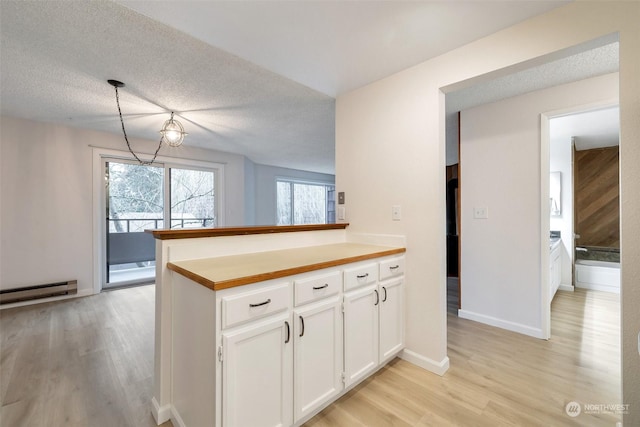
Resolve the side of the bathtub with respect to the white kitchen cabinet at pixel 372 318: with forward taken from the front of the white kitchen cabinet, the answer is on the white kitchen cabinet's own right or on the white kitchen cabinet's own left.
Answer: on the white kitchen cabinet's own left

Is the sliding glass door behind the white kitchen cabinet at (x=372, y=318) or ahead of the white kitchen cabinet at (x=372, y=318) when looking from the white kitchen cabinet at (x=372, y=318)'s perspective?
behind

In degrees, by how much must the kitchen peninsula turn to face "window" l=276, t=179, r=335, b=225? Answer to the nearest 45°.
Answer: approximately 135° to its left

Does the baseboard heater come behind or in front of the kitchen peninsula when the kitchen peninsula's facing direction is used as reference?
behind

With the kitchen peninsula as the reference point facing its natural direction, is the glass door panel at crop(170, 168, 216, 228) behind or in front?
behind

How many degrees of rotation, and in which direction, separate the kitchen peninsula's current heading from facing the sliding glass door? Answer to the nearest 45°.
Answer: approximately 180°

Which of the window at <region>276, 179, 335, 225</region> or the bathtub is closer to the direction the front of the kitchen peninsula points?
the bathtub

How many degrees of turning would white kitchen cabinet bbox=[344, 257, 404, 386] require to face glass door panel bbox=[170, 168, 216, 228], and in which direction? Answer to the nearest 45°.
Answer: approximately 180°

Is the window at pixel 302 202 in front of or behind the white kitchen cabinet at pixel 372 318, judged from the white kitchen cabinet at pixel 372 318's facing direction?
behind

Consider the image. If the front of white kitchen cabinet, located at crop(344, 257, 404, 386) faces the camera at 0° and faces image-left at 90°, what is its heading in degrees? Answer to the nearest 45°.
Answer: approximately 315°

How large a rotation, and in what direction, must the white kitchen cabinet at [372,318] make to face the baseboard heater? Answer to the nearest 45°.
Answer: approximately 135° to its right
